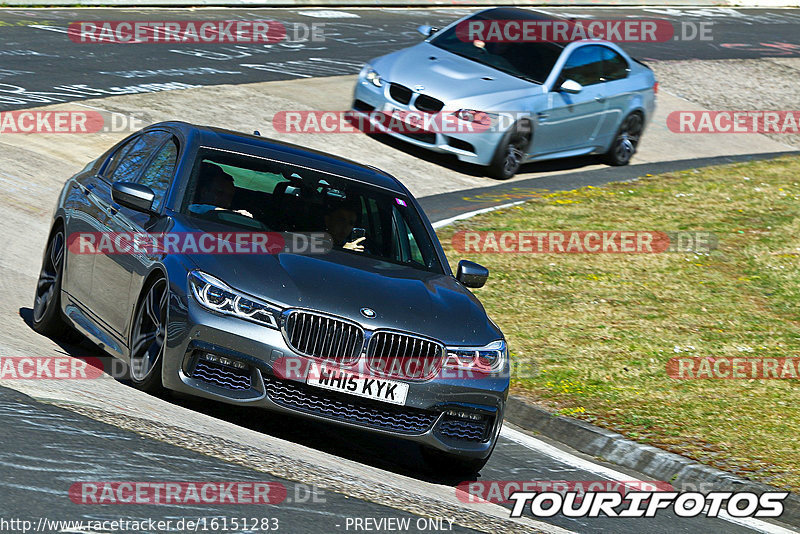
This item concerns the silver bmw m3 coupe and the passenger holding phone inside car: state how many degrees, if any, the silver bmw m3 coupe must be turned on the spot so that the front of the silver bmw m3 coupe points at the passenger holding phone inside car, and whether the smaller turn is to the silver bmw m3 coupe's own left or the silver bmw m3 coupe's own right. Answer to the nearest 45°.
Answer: approximately 45° to the silver bmw m3 coupe's own left

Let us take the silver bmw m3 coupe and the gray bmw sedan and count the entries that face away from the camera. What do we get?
0

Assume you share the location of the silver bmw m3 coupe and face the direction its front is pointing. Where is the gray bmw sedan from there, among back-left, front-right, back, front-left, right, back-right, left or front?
front-left

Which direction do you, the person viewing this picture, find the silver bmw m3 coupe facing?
facing the viewer and to the left of the viewer

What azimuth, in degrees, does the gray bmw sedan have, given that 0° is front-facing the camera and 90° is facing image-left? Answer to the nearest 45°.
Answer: approximately 315°

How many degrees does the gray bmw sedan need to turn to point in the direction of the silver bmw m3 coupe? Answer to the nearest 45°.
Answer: approximately 135° to its left
